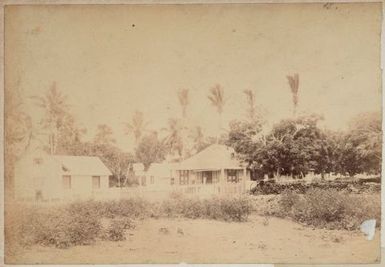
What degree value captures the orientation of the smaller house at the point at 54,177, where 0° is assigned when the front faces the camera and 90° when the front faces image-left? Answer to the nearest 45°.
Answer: approximately 315°
